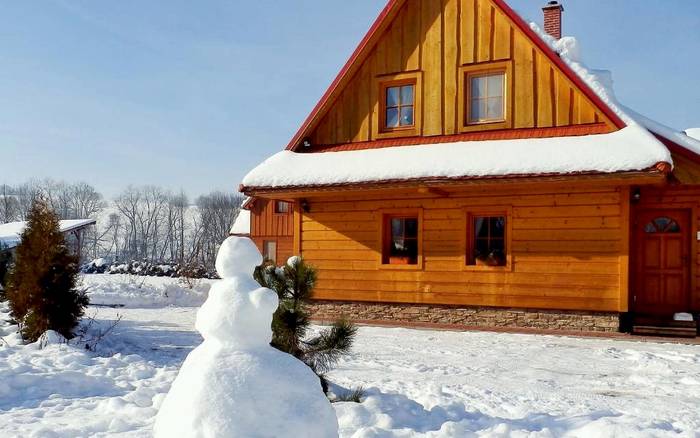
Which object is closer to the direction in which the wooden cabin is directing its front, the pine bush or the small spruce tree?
the pine bush

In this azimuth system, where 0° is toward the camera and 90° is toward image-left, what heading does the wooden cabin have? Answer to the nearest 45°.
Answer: approximately 0°

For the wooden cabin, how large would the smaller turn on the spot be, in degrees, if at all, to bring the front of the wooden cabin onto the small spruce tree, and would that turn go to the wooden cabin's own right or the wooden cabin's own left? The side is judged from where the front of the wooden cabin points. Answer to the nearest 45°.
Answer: approximately 45° to the wooden cabin's own right

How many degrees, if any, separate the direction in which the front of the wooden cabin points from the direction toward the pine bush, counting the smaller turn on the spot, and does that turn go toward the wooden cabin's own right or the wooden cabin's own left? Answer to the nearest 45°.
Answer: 0° — it already faces it

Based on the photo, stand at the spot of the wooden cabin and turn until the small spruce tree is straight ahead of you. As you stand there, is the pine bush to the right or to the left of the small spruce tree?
left
